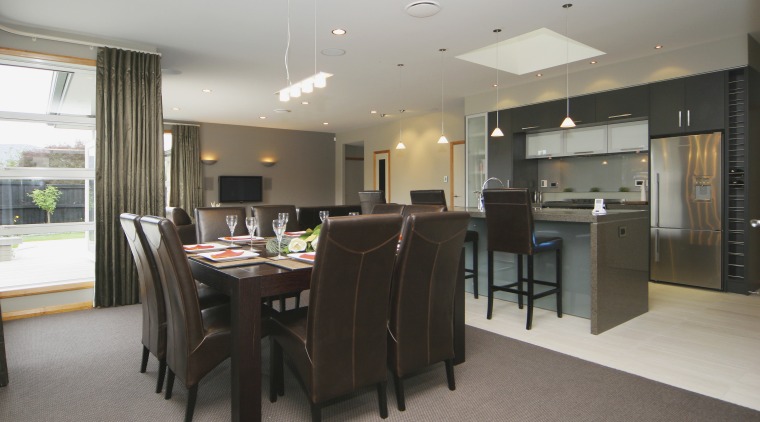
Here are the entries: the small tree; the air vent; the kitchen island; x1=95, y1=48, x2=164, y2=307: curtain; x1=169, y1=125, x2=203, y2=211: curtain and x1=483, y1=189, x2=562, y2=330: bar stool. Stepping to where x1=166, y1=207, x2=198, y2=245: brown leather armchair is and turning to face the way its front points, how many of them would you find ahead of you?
3

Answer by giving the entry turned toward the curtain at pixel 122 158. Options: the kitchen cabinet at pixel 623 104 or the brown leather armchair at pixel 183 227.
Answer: the kitchen cabinet

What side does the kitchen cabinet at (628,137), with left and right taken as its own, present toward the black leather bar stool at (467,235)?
front

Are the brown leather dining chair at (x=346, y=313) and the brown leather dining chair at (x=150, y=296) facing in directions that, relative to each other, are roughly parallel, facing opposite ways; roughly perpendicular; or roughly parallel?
roughly perpendicular

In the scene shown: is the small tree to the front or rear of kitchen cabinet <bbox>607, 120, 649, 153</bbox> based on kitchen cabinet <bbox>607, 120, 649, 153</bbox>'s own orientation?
to the front

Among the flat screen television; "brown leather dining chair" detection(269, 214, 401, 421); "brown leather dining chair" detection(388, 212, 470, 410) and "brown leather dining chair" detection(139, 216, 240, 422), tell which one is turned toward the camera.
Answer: the flat screen television

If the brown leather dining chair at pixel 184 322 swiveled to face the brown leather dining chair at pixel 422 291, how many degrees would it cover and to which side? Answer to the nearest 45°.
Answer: approximately 45° to its right

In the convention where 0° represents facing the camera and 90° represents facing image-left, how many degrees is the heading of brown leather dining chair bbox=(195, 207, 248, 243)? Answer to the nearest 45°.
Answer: approximately 315°

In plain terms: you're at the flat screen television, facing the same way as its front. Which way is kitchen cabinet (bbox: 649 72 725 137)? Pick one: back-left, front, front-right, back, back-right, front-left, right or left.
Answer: front-left

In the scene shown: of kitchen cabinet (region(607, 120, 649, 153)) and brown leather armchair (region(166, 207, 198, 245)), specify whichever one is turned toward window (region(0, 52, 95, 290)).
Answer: the kitchen cabinet
